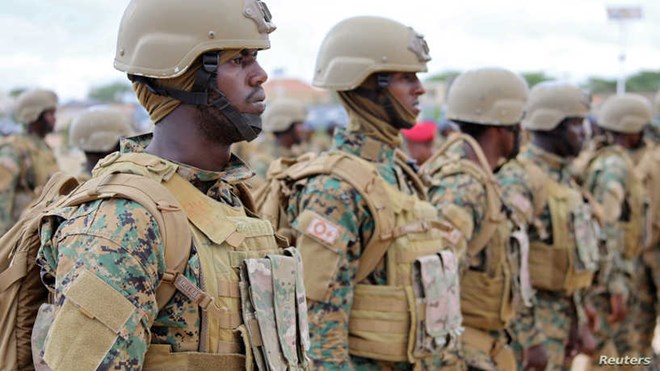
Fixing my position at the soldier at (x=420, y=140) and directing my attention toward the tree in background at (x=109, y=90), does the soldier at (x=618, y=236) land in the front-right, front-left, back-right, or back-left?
back-right

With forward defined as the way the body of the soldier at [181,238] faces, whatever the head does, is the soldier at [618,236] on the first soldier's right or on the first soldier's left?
on the first soldier's left

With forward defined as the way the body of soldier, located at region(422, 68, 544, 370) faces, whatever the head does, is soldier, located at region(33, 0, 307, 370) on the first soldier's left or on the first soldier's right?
on the first soldier's right

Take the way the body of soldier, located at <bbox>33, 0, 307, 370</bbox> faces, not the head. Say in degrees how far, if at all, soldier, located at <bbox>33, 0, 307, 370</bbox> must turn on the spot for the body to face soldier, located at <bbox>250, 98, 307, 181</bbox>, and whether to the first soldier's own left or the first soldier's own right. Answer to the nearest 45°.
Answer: approximately 135° to the first soldier's own left

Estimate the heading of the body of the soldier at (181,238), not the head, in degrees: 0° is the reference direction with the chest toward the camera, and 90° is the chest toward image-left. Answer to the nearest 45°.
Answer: approximately 315°

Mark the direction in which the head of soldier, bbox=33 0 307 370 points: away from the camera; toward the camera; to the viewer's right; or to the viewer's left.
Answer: to the viewer's right

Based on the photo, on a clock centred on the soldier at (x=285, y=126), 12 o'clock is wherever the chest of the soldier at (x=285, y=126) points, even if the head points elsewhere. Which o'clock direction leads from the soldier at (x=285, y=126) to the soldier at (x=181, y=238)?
the soldier at (x=181, y=238) is roughly at 3 o'clock from the soldier at (x=285, y=126).

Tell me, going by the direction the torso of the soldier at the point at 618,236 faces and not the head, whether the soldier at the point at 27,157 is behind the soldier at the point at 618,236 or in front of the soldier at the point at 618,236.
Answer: behind

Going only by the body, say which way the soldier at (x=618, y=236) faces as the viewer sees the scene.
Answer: to the viewer's right

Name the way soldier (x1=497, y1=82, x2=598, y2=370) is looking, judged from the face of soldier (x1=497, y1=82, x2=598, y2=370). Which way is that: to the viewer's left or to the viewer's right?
to the viewer's right

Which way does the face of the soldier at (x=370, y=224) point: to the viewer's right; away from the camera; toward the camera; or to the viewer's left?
to the viewer's right

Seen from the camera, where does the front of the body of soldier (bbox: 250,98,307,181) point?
to the viewer's right

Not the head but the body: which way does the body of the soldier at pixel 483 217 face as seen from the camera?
to the viewer's right

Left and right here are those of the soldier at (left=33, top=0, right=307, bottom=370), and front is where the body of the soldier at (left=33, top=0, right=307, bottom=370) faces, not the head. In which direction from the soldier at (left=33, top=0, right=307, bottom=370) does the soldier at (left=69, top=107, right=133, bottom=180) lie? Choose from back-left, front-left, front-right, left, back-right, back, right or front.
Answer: back-left
